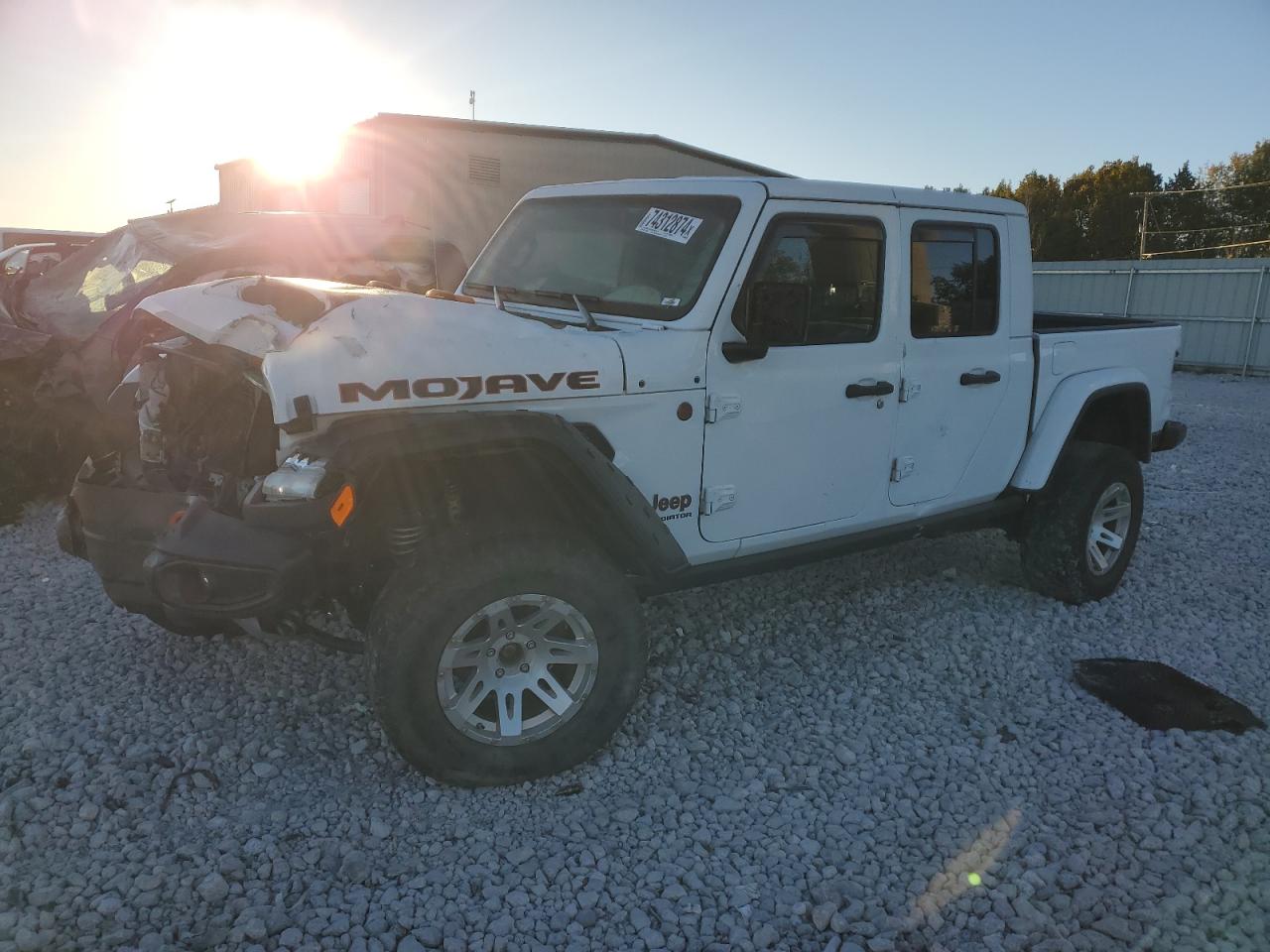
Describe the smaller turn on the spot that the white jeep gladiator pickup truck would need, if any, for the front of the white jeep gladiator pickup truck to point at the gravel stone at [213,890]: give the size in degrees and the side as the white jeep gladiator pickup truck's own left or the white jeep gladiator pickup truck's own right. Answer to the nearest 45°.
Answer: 0° — it already faces it

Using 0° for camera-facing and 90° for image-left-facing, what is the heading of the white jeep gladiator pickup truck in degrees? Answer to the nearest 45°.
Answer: approximately 45°

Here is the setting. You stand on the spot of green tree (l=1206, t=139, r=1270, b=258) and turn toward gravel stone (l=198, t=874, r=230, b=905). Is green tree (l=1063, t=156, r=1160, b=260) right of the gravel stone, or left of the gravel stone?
right

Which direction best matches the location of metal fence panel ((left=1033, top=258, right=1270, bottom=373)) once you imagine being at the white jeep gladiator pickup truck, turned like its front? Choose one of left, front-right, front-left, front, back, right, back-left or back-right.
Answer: back

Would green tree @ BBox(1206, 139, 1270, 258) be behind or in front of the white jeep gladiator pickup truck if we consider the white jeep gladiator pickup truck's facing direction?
behind

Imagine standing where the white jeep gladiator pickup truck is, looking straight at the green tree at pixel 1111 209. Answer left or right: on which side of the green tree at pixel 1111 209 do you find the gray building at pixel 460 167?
left

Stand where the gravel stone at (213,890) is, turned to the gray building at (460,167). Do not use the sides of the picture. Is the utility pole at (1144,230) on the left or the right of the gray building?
right

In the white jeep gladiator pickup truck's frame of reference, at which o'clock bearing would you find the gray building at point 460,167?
The gray building is roughly at 4 o'clock from the white jeep gladiator pickup truck.

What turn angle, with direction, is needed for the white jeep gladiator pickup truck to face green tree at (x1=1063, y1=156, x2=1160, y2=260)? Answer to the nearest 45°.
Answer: approximately 180°

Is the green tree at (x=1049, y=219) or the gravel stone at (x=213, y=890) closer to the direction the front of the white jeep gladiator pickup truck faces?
the gravel stone
